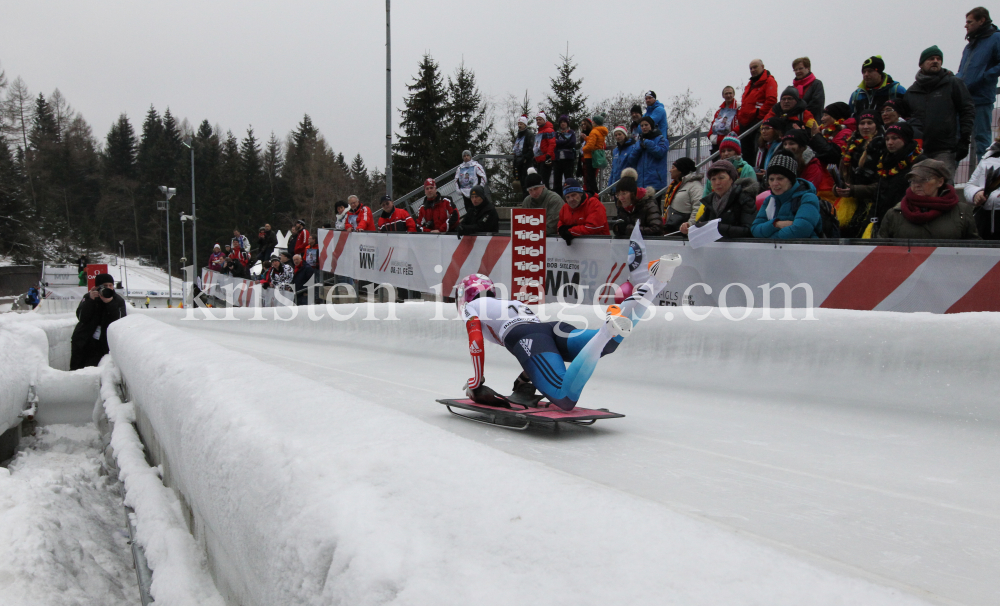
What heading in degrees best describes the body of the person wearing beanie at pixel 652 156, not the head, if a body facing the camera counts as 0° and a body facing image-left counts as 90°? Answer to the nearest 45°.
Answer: approximately 45°

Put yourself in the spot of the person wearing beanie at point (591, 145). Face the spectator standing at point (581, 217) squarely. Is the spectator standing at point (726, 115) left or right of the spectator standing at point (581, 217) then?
left

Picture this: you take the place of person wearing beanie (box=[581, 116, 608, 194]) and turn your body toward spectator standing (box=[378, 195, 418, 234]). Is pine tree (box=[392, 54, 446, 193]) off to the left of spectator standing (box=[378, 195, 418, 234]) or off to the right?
right

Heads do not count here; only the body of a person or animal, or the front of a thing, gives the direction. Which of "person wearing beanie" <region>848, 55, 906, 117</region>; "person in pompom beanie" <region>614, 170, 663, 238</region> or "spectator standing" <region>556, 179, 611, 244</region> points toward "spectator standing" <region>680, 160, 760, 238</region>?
the person wearing beanie

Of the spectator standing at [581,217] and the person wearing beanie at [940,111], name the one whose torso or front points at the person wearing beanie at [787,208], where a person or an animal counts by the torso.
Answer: the person wearing beanie at [940,111]

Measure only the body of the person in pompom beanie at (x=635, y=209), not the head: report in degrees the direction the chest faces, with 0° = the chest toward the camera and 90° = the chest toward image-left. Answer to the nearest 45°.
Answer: approximately 45°
